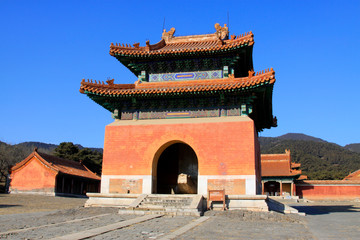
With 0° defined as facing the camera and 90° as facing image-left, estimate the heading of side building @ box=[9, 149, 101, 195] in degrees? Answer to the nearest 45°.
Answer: approximately 315°

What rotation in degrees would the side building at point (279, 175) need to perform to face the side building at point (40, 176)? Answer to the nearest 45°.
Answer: approximately 45° to its right

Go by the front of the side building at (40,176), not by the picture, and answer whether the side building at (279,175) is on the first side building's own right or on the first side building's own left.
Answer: on the first side building's own left
